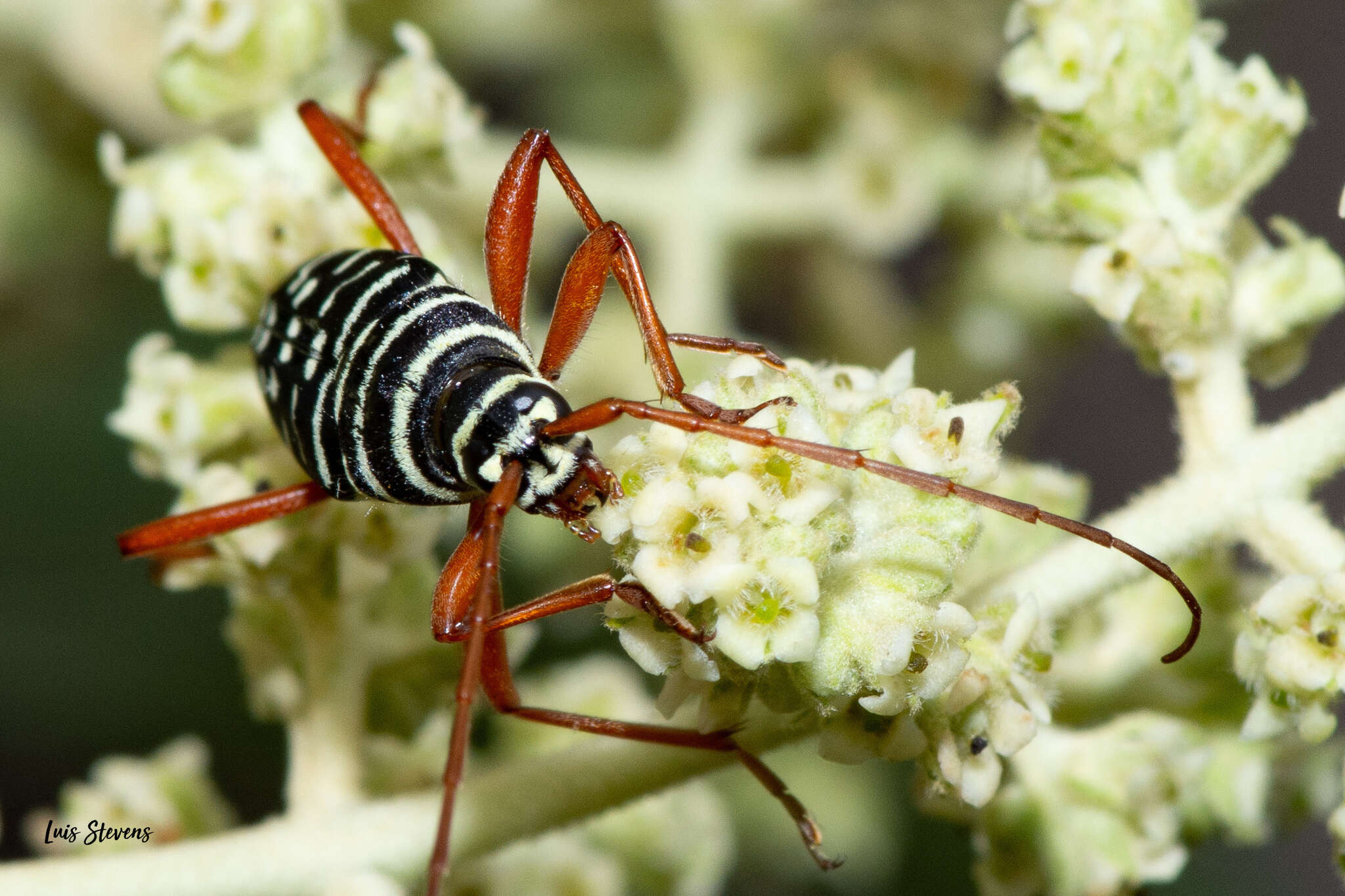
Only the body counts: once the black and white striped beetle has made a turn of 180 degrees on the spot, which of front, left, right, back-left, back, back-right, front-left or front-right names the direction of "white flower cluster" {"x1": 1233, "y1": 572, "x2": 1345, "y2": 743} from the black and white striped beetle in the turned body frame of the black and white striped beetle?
back

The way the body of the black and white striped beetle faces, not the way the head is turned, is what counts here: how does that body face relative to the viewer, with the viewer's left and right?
facing the viewer and to the right of the viewer

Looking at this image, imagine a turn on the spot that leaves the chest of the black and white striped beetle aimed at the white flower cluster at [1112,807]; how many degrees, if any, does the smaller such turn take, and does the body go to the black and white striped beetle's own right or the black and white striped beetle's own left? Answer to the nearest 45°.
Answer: approximately 45° to the black and white striped beetle's own left
